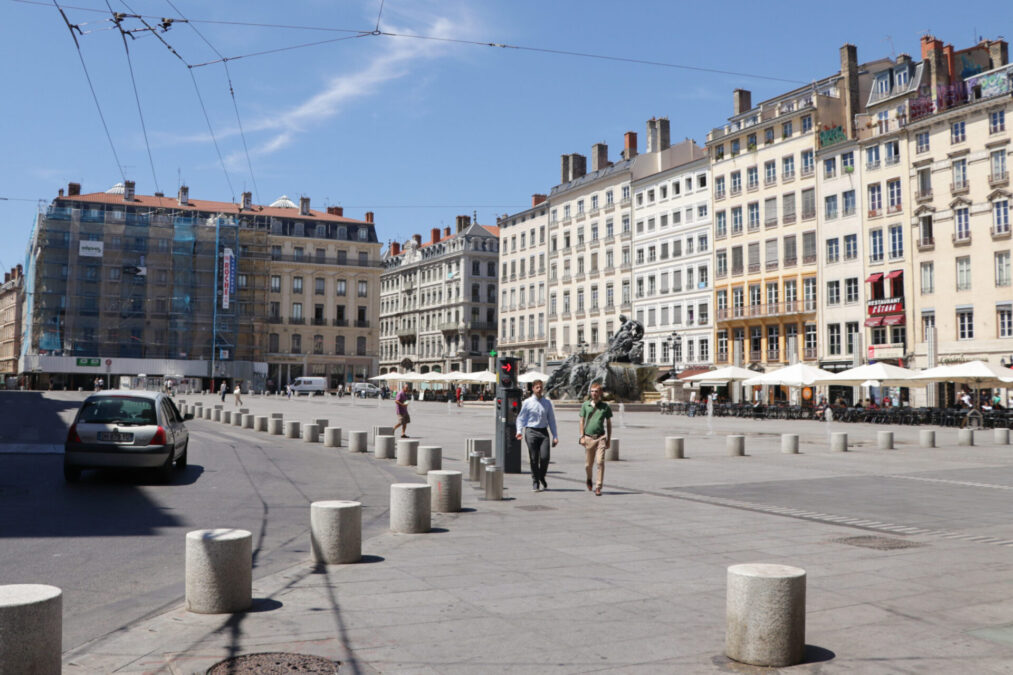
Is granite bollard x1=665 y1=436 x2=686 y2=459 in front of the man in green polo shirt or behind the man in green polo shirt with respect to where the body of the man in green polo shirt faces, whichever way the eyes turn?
behind

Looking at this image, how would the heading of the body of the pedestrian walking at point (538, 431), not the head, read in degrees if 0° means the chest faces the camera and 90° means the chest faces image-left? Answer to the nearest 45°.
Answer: approximately 0°

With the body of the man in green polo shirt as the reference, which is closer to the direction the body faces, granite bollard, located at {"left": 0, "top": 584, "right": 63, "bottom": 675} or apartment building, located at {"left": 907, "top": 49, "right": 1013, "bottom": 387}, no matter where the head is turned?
the granite bollard

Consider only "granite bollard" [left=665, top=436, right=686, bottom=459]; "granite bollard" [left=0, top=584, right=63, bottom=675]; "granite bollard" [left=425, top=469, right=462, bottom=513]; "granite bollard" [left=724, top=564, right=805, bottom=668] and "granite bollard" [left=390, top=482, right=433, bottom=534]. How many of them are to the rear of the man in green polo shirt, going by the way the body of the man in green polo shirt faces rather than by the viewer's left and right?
1

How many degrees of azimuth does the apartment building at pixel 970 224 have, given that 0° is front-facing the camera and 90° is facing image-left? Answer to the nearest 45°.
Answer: approximately 45°

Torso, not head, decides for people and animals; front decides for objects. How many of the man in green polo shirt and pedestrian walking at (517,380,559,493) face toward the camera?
2

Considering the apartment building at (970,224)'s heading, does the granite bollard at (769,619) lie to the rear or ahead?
ahead

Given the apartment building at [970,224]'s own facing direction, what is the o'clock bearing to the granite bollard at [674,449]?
The granite bollard is roughly at 11 o'clock from the apartment building.

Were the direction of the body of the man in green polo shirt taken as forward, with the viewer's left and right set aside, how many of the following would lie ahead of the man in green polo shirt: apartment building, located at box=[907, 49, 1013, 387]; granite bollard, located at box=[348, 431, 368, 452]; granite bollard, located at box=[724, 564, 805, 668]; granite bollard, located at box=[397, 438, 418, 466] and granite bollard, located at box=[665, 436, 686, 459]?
1

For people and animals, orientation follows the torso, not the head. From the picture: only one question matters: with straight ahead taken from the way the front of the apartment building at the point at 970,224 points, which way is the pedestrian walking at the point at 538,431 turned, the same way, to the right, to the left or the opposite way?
to the left

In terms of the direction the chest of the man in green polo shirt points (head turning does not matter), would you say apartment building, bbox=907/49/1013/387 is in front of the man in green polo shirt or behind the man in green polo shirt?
behind

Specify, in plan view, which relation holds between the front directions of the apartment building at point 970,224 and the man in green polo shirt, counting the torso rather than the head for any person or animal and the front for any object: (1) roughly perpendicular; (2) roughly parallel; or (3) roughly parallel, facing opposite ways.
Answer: roughly perpendicular

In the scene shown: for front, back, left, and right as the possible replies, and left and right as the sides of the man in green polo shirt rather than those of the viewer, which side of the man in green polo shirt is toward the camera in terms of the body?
front

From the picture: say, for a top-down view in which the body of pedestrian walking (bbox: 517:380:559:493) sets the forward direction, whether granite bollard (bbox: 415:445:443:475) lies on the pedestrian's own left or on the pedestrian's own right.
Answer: on the pedestrian's own right

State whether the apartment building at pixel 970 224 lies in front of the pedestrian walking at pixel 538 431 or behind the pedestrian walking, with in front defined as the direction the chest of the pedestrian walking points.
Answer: behind
